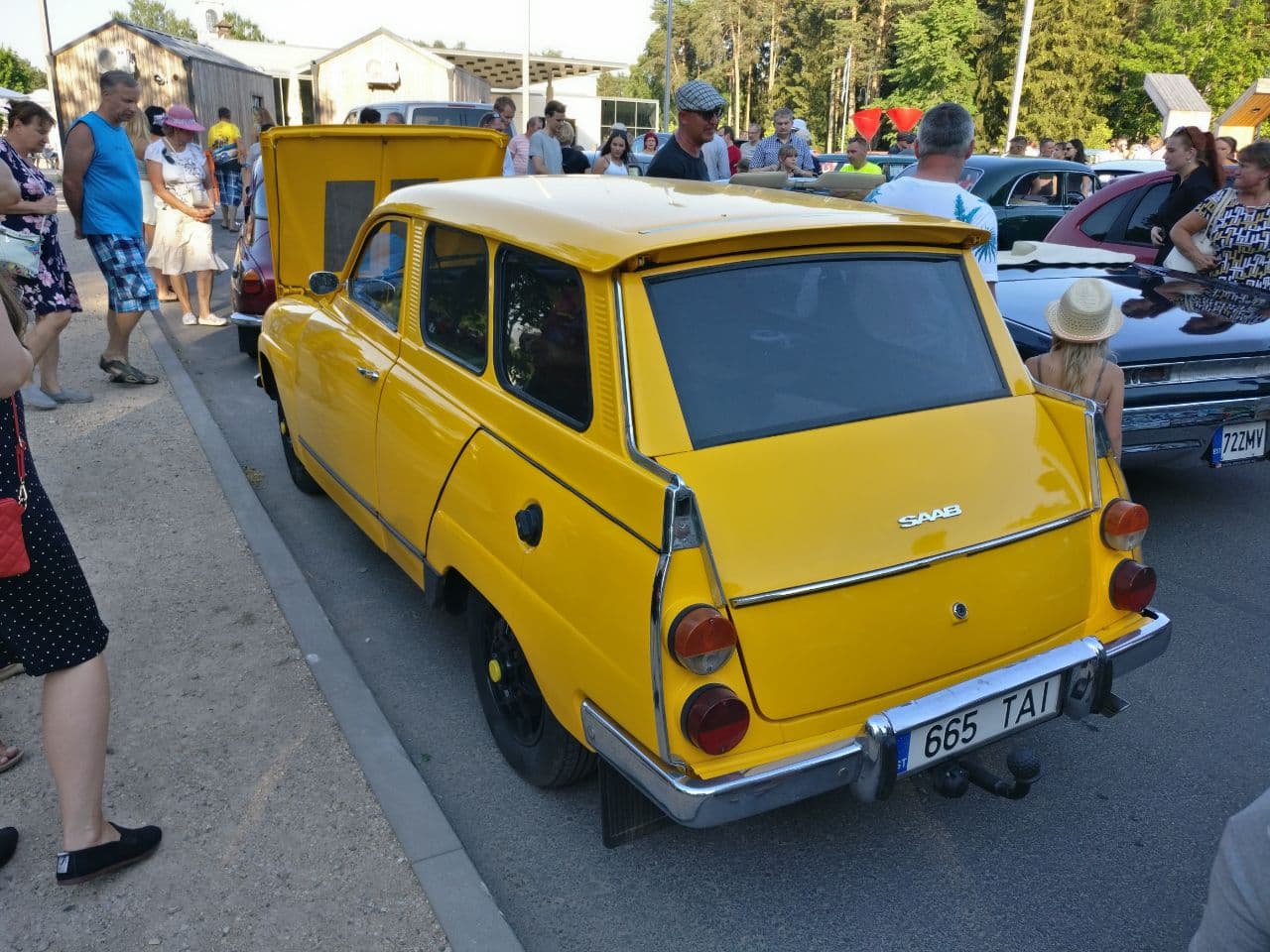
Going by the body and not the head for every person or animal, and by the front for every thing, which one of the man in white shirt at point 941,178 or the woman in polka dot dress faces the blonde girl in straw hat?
the woman in polka dot dress

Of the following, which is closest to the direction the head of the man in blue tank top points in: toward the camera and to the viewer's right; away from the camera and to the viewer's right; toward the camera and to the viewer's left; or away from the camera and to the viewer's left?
toward the camera and to the viewer's right

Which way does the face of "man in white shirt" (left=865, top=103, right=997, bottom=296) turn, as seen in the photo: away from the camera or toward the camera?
away from the camera

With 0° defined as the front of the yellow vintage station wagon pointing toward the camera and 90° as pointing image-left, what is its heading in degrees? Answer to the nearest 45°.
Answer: approximately 135°

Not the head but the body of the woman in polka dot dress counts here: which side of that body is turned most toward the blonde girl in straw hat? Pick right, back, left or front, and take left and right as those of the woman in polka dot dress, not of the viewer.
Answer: front

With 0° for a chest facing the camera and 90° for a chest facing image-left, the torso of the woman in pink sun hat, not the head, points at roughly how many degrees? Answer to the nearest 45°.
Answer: approximately 315°

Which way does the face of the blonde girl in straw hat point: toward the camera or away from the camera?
away from the camera

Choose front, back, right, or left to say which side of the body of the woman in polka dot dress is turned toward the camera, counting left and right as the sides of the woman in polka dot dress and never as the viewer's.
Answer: right

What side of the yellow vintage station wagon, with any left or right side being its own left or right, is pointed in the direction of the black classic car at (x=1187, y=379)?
right

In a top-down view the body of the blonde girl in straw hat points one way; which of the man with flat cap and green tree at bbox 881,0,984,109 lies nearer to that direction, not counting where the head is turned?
the green tree

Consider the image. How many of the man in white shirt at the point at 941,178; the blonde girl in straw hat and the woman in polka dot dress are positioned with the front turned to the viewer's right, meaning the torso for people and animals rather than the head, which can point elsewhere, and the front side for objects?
1

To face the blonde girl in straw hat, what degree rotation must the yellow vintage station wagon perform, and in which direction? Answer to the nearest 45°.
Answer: approximately 90° to its right

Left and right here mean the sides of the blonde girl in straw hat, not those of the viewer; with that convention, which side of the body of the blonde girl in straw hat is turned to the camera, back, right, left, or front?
back

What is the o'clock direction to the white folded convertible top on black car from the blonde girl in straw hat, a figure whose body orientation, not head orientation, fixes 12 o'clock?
The white folded convertible top on black car is roughly at 12 o'clock from the blonde girl in straw hat.

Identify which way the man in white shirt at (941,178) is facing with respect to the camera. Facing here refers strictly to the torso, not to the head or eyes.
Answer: away from the camera

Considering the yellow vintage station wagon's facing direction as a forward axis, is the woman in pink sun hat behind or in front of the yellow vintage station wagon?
in front

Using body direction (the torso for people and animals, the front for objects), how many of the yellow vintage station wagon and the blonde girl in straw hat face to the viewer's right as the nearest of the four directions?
0
